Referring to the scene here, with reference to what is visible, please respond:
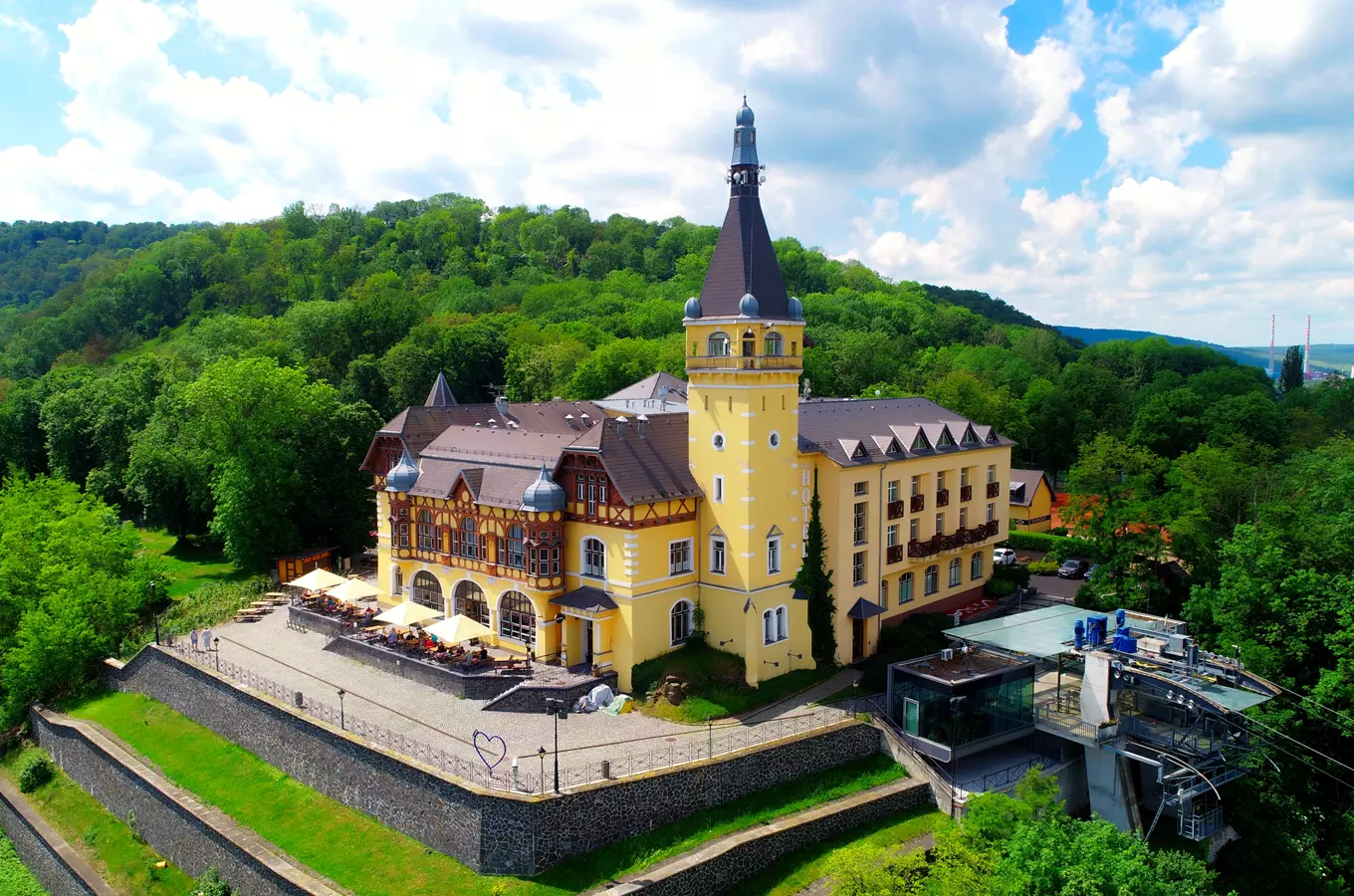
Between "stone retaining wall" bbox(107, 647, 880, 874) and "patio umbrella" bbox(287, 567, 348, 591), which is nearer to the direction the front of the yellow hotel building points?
the stone retaining wall

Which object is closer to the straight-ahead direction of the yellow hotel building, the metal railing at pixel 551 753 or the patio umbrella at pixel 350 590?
the metal railing

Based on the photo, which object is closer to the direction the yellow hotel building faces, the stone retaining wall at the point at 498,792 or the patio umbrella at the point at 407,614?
the stone retaining wall

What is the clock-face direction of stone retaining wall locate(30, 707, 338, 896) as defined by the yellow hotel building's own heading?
The stone retaining wall is roughly at 1 o'clock from the yellow hotel building.

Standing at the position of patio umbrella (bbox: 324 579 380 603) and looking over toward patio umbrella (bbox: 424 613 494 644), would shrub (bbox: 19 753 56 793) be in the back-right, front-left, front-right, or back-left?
back-right

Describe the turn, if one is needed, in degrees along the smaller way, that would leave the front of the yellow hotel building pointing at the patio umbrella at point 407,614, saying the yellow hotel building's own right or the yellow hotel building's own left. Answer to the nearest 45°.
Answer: approximately 45° to the yellow hotel building's own right

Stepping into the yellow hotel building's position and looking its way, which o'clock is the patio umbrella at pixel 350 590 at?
The patio umbrella is roughly at 2 o'clock from the yellow hotel building.

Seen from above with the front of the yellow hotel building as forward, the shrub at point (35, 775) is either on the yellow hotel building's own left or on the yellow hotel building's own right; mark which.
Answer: on the yellow hotel building's own right

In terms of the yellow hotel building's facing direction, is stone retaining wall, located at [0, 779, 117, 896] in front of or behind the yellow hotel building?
in front

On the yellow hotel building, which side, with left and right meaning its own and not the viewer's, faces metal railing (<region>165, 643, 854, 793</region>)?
front
